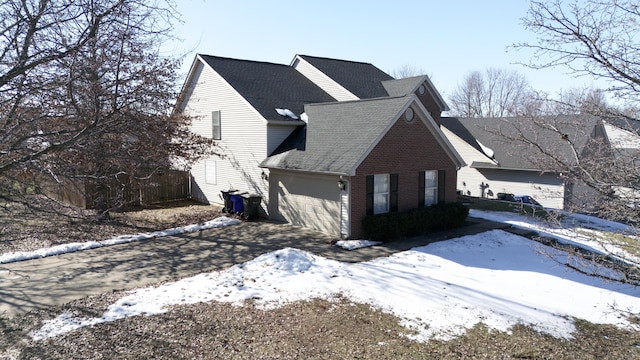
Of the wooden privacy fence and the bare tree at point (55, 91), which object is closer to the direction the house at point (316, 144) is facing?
the bare tree

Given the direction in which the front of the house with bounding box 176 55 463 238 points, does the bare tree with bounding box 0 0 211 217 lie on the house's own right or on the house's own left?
on the house's own right

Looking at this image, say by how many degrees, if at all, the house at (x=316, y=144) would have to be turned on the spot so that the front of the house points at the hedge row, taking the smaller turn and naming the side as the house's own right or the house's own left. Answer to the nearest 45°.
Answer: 0° — it already faces it

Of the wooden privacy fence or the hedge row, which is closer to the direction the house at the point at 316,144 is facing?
the hedge row

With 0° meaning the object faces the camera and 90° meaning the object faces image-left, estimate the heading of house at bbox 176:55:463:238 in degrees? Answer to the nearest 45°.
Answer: approximately 315°

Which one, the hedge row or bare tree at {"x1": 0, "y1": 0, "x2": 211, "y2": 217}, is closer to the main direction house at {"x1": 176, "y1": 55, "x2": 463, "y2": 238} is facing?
the hedge row
